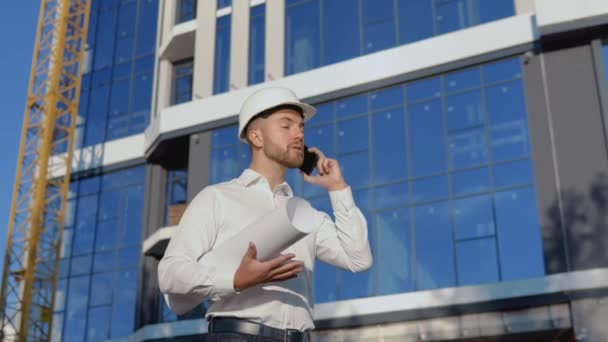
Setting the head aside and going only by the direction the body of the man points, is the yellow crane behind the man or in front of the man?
behind

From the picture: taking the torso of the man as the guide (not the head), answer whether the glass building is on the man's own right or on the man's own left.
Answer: on the man's own left

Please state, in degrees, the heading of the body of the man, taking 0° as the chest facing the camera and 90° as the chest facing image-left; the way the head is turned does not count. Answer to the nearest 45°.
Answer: approximately 315°
